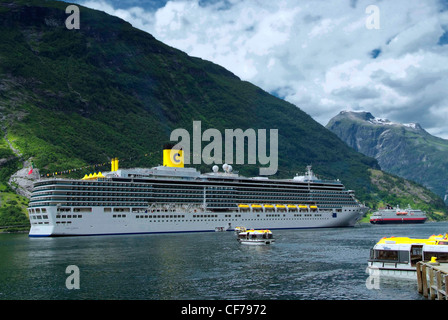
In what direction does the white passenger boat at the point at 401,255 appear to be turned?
to the viewer's left
